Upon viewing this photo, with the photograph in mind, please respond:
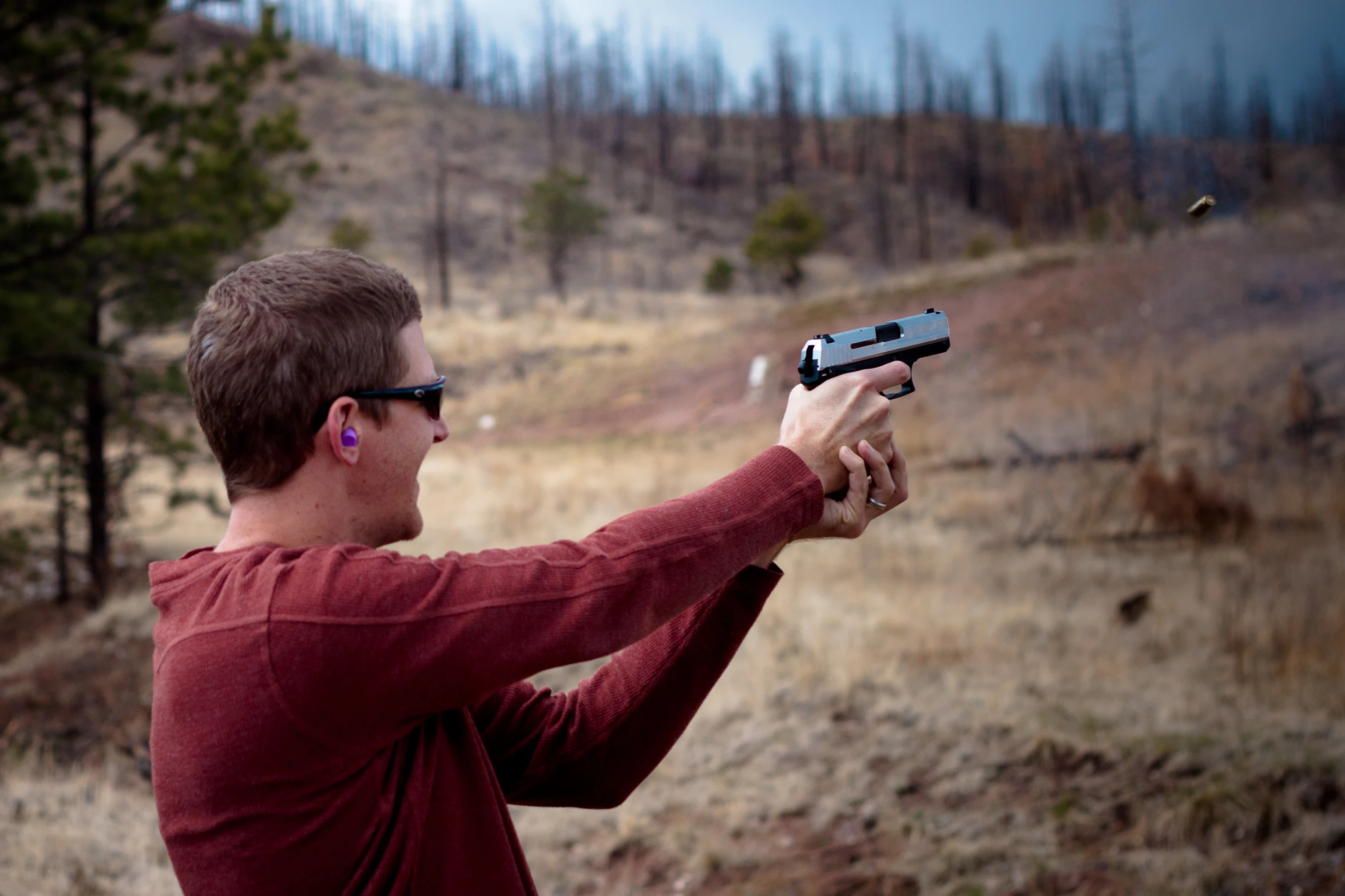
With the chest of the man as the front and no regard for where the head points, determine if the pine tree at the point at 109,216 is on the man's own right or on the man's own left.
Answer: on the man's own left

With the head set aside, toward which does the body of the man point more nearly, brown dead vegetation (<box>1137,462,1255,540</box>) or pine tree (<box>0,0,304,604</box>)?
the brown dead vegetation

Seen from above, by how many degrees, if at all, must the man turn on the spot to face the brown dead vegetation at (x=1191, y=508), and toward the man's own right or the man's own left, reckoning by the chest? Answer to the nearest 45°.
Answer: approximately 45° to the man's own left

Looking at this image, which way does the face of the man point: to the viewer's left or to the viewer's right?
to the viewer's right

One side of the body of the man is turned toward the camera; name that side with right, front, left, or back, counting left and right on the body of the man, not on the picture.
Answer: right

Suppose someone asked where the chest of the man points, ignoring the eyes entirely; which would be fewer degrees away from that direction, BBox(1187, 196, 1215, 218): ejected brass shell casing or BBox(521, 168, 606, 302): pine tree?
the ejected brass shell casing

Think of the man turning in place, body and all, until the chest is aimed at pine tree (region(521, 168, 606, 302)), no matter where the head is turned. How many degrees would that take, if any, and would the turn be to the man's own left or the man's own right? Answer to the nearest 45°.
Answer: approximately 90° to the man's own left
